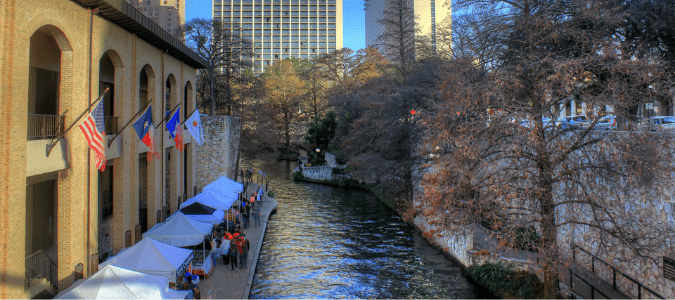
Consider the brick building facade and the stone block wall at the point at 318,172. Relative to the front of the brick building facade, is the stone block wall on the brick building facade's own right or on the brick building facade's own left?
on the brick building facade's own left

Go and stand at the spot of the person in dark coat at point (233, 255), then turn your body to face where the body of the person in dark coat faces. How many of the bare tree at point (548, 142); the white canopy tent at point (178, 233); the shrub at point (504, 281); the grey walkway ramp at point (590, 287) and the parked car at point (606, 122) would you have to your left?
1

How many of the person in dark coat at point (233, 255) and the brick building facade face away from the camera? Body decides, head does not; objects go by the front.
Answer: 1

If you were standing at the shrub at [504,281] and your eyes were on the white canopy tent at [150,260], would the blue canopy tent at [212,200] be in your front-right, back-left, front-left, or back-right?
front-right

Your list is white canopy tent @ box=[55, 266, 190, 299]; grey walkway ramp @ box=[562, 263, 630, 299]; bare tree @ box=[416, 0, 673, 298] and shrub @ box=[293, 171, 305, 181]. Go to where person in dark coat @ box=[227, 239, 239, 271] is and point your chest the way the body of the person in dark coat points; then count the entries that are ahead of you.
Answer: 1

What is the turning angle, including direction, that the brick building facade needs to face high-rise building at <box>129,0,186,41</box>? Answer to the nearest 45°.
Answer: approximately 135° to its left

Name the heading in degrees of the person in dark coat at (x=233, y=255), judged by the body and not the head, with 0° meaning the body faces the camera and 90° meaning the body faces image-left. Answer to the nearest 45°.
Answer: approximately 180°

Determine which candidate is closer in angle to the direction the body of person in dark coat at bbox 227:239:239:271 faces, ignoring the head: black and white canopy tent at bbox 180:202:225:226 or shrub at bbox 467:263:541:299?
the black and white canopy tent

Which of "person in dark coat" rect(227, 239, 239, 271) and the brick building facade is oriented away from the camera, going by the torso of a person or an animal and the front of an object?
the person in dark coat

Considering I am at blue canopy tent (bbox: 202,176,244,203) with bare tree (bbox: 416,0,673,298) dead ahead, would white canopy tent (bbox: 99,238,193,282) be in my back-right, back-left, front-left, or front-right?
front-right

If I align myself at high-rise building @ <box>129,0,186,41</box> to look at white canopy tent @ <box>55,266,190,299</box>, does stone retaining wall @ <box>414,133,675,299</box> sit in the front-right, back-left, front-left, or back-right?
front-left

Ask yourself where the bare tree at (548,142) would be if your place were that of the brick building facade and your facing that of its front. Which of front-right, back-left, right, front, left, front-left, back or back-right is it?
front

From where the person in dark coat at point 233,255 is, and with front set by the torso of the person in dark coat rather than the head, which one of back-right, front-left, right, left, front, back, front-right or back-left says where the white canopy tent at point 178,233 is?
left

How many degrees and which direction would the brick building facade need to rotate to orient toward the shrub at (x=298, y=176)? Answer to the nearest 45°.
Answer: approximately 90° to its left

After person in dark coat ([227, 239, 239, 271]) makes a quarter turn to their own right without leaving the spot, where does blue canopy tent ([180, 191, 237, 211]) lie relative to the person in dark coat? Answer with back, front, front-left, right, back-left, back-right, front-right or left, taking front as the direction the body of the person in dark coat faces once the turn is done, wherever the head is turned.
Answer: left

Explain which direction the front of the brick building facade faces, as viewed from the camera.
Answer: facing the viewer and to the right of the viewer
